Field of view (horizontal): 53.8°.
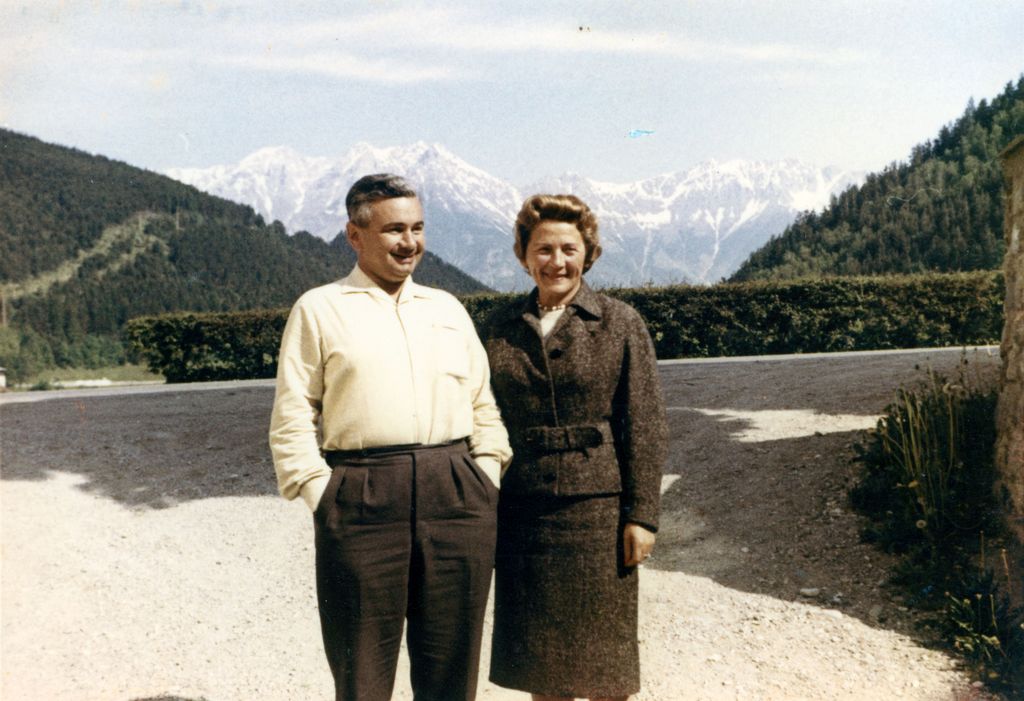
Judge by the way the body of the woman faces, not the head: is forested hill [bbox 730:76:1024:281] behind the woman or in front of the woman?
behind

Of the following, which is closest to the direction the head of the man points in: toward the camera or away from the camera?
toward the camera

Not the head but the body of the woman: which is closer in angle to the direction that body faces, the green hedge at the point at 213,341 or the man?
the man

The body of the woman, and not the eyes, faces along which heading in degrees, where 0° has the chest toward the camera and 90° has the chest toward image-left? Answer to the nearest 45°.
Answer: approximately 0°

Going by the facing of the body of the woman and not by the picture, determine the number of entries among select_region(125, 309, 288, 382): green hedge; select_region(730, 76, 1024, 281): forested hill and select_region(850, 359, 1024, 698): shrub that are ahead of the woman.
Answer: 0

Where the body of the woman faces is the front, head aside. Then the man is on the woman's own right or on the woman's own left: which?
on the woman's own right

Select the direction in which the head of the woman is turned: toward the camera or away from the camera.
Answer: toward the camera

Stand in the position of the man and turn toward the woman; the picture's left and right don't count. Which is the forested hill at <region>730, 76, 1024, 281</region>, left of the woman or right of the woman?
left

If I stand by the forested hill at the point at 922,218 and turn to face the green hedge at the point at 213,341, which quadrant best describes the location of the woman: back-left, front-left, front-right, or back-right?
front-left

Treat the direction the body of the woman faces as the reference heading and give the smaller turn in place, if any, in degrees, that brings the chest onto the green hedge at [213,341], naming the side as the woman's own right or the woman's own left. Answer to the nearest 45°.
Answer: approximately 135° to the woman's own right

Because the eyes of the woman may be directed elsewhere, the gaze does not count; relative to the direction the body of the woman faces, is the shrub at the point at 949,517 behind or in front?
behind
